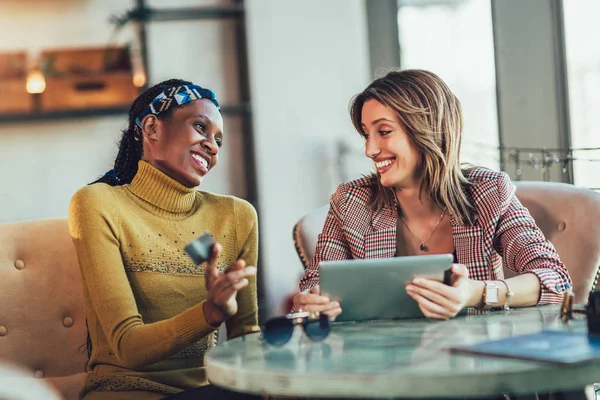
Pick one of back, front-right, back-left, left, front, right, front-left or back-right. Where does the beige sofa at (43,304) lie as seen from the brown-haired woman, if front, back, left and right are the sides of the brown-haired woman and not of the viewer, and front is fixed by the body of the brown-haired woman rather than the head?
right

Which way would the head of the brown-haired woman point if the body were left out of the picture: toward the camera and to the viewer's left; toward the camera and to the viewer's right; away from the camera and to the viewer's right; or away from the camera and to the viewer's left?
toward the camera and to the viewer's left

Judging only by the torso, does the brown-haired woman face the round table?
yes

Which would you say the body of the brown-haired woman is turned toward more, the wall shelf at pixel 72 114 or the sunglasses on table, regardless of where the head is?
the sunglasses on table

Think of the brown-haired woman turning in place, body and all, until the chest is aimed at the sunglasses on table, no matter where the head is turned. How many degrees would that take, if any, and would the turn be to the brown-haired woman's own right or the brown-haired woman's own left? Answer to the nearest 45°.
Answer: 0° — they already face it

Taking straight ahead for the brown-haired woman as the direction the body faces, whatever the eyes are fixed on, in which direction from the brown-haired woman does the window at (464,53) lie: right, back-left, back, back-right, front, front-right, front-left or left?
back

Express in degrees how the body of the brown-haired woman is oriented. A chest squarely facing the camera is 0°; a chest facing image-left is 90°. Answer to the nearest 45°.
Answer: approximately 0°

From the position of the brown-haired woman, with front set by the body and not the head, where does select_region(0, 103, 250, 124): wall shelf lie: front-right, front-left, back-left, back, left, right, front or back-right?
back-right
